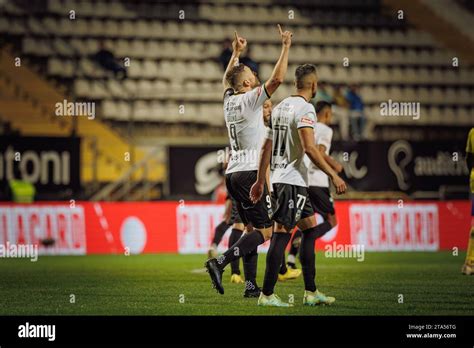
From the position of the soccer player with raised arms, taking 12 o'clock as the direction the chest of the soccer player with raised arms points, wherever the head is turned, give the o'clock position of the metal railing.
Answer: The metal railing is roughly at 10 o'clock from the soccer player with raised arms.

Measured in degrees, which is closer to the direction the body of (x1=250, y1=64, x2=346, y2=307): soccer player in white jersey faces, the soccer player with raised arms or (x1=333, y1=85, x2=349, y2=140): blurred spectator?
the blurred spectator

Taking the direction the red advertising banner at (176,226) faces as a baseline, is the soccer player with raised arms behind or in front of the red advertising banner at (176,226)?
in front

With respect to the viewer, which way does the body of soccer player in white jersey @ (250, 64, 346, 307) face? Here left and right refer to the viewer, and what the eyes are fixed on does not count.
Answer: facing away from the viewer and to the right of the viewer

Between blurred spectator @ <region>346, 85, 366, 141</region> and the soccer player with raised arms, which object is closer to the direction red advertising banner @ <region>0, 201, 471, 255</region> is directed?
the soccer player with raised arms

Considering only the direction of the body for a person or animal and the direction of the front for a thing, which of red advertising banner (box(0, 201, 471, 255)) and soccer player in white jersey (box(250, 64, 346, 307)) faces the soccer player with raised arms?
the red advertising banner

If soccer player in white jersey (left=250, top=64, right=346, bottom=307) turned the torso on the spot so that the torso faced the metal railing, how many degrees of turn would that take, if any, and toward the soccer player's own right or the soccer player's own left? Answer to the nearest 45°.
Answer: approximately 45° to the soccer player's own left

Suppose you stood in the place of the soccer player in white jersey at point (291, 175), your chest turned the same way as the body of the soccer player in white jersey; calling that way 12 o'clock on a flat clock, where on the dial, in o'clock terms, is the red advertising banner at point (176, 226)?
The red advertising banner is roughly at 10 o'clock from the soccer player in white jersey.

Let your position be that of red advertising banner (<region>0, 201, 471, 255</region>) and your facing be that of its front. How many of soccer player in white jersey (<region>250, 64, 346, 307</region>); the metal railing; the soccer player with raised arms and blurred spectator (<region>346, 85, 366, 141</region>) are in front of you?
2

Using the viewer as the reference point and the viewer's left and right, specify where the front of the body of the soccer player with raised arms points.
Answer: facing away from the viewer and to the right of the viewer
